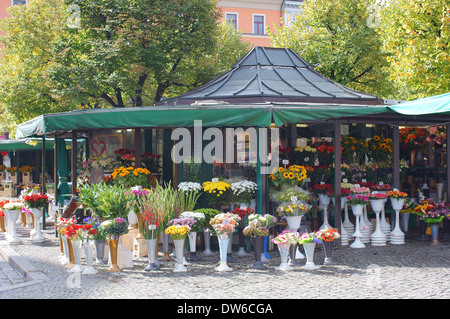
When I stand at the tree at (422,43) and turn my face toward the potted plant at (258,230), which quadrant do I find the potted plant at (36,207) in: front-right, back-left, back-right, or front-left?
front-right

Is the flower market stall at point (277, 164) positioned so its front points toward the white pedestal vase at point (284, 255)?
yes

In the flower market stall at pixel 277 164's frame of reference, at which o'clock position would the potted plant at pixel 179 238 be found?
The potted plant is roughly at 1 o'clock from the flower market stall.

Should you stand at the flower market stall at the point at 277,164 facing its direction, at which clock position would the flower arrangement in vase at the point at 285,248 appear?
The flower arrangement in vase is roughly at 12 o'clock from the flower market stall.

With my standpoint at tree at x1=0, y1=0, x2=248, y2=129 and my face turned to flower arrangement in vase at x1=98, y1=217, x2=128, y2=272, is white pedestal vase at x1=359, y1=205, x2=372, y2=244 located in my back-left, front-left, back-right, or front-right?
front-left

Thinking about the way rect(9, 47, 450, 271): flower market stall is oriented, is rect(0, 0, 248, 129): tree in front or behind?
behind

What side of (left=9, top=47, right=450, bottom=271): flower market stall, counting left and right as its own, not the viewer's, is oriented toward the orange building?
back

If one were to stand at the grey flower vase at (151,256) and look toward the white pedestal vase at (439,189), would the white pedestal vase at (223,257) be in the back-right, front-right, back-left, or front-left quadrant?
front-right

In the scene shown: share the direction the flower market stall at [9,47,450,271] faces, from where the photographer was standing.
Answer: facing the viewer

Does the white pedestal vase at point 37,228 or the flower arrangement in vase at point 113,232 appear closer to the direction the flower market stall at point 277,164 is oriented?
the flower arrangement in vase

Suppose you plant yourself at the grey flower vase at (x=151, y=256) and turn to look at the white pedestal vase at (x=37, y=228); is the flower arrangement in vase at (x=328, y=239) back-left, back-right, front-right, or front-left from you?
back-right

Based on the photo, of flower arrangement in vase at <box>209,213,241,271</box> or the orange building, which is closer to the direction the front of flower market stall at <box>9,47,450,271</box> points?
the flower arrangement in vase

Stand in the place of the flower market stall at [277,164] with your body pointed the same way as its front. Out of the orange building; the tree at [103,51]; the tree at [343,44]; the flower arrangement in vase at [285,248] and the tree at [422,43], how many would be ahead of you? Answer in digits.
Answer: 1

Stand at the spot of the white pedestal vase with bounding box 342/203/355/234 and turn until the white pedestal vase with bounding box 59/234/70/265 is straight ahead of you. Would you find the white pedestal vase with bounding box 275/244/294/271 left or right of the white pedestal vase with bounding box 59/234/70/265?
left
